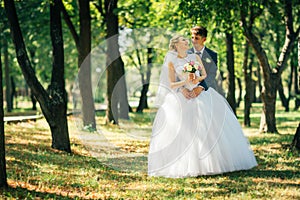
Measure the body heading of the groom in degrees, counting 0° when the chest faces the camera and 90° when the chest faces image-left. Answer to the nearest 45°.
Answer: approximately 45°

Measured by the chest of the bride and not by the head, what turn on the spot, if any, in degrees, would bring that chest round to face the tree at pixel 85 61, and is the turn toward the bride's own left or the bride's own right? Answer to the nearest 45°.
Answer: approximately 180°

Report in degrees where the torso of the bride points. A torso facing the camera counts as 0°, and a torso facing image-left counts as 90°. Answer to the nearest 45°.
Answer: approximately 315°

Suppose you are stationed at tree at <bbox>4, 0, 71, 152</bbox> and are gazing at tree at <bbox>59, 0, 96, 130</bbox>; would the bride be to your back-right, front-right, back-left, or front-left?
back-right

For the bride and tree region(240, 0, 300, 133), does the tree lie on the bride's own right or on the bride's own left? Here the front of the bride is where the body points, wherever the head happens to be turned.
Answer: on the bride's own left

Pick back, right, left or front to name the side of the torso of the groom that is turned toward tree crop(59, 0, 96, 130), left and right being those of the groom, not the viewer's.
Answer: right

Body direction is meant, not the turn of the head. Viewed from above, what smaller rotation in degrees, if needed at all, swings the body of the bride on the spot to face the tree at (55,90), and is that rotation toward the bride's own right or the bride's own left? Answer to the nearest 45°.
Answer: approximately 180°
